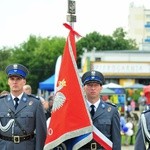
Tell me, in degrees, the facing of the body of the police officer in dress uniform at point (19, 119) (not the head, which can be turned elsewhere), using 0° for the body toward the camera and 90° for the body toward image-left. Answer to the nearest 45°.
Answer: approximately 0°

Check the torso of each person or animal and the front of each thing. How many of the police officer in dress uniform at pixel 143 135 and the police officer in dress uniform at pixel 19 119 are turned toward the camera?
2

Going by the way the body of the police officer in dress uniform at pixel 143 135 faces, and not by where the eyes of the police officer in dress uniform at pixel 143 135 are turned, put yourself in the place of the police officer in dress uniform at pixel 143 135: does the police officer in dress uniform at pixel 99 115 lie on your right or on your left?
on your right

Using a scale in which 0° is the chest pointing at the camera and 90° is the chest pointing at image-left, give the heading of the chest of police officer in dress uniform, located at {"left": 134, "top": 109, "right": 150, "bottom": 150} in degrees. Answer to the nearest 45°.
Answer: approximately 0°
